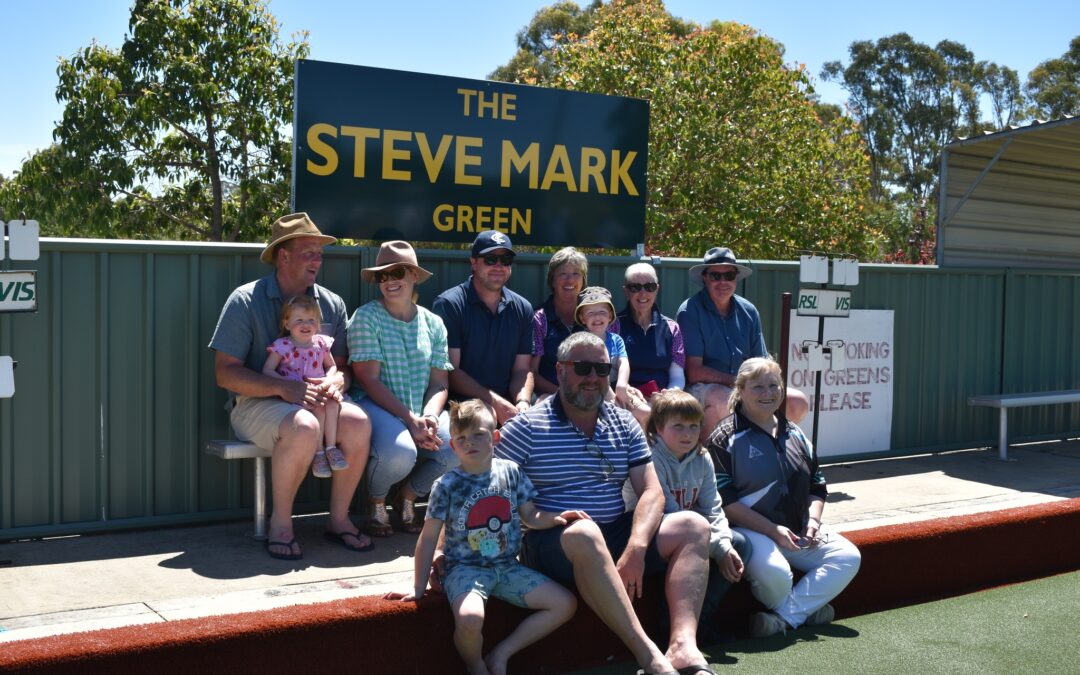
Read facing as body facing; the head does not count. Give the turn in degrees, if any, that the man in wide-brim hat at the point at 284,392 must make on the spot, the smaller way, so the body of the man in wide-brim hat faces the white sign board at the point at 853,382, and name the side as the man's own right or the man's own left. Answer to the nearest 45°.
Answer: approximately 90° to the man's own left

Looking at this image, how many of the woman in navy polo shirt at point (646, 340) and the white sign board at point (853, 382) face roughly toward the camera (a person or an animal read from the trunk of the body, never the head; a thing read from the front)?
2

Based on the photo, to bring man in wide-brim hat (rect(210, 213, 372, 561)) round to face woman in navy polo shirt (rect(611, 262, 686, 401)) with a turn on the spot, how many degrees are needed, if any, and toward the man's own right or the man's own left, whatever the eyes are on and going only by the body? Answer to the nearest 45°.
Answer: approximately 45° to the man's own left

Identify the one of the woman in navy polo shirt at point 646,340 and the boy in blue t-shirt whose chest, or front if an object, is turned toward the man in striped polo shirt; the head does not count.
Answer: the woman in navy polo shirt

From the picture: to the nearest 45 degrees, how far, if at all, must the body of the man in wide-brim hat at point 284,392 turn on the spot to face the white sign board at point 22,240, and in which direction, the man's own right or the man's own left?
approximately 135° to the man's own right

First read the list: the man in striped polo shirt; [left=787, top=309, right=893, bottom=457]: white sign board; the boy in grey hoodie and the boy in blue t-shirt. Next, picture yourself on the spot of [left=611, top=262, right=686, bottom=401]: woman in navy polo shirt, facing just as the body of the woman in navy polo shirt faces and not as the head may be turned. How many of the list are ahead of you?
3

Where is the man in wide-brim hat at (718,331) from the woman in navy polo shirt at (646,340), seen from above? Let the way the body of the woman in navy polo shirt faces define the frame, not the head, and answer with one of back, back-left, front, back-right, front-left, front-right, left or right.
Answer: back-left

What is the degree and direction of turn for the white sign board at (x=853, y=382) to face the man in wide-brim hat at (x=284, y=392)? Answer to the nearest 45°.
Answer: approximately 45° to its right

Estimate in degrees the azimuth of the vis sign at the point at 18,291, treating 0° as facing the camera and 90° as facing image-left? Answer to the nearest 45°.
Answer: approximately 0°
